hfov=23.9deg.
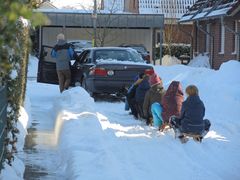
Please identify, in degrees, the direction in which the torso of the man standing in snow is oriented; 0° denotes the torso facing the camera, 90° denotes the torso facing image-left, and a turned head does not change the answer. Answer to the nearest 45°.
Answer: approximately 180°

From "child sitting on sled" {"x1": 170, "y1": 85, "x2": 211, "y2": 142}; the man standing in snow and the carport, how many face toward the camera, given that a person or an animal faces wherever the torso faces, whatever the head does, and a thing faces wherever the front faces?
1

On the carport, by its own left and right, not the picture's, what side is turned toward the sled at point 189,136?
front

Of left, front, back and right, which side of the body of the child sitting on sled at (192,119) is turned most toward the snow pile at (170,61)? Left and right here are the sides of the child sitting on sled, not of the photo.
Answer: front

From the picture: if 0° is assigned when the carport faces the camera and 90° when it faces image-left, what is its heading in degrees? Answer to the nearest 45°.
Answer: approximately 0°

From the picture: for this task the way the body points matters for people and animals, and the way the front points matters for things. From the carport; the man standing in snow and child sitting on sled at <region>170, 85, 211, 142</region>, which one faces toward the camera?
the carport

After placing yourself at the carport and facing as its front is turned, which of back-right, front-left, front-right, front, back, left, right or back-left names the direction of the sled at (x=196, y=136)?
front

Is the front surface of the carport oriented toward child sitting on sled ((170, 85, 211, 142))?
yes

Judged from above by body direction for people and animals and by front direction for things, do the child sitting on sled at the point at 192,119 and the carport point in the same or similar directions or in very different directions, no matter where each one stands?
very different directions

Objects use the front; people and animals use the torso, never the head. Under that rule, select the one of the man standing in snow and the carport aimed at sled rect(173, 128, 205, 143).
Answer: the carport

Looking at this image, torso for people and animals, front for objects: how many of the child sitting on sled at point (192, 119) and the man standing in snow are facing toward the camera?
0

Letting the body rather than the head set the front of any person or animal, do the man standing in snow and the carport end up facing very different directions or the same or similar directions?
very different directions

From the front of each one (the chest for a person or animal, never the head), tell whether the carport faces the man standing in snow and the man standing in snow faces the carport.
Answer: yes

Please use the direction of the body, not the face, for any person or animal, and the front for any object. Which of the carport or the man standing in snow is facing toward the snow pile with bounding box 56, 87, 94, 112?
the carport

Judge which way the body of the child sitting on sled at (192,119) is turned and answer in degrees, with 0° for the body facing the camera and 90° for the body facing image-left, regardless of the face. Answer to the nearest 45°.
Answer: approximately 180°

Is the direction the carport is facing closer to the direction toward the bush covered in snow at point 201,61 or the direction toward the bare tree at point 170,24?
the bush covered in snow

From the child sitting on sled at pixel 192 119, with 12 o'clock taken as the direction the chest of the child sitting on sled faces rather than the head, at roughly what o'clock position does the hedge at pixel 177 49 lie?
The hedge is roughly at 12 o'clock from the child sitting on sled.
